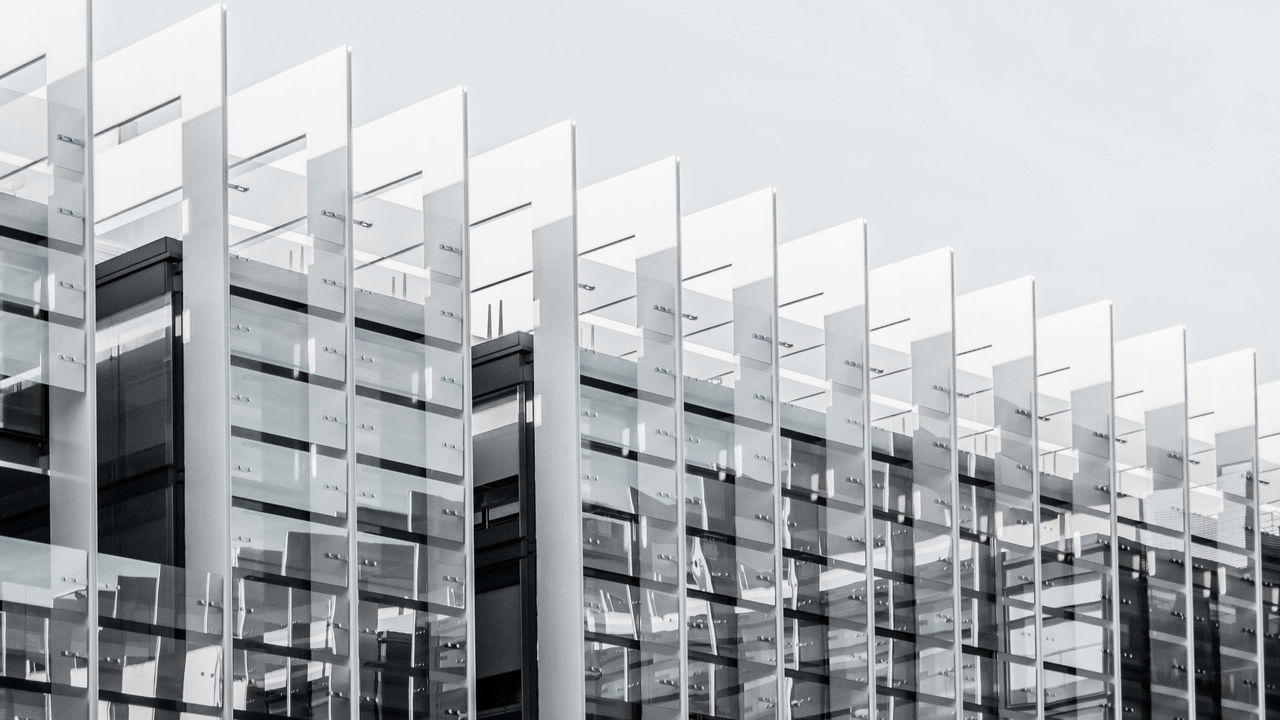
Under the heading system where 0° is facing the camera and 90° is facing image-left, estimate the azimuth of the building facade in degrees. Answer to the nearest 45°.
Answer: approximately 315°
